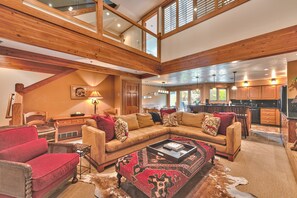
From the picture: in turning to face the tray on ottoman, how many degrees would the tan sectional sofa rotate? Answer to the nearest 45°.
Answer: approximately 45° to its left

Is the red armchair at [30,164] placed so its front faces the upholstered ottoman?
yes

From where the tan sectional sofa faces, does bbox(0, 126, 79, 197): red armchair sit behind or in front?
in front

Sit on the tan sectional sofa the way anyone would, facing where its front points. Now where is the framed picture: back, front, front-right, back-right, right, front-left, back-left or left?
back-right

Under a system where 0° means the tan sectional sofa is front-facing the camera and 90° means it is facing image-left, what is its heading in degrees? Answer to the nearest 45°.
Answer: approximately 0°

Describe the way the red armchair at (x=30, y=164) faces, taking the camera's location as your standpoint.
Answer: facing the viewer and to the right of the viewer

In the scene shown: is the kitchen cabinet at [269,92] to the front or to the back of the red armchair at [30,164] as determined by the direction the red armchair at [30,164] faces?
to the front

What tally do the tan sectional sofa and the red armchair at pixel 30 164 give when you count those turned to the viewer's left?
0

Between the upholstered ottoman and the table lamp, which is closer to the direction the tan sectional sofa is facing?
the upholstered ottoman

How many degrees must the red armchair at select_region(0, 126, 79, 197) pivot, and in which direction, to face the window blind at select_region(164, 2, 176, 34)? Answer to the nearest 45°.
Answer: approximately 45° to its left
